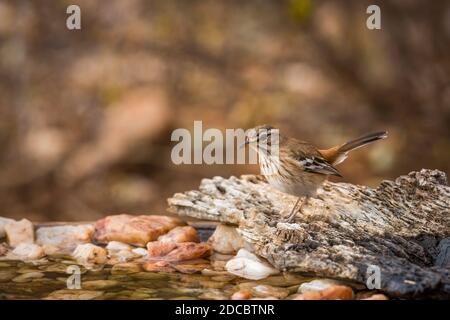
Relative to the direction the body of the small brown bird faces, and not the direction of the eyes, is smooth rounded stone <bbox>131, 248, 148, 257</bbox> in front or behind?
in front

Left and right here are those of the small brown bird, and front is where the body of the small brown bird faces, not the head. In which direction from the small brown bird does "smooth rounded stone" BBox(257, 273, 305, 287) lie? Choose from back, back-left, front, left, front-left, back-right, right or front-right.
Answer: left

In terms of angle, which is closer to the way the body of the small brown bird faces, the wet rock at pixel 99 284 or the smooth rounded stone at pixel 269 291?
the wet rock

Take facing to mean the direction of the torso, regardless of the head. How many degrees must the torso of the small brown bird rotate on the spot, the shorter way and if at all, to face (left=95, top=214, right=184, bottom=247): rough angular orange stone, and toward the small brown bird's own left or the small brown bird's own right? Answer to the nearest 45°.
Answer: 0° — it already faces it

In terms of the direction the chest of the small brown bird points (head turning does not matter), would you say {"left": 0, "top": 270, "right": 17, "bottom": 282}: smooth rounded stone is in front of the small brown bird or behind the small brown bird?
in front

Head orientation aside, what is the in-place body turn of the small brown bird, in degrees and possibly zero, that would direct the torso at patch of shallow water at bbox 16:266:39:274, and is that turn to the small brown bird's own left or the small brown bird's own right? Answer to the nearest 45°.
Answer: approximately 45° to the small brown bird's own left

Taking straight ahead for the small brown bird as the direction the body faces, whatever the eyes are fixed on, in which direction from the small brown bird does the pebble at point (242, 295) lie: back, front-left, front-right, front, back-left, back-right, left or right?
left

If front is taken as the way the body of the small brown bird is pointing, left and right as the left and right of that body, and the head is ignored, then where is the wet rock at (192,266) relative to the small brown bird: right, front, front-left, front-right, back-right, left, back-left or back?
front-left

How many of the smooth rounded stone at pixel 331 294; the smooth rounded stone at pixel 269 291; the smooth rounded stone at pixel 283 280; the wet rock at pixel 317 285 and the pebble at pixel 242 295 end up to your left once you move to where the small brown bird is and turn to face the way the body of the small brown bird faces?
5

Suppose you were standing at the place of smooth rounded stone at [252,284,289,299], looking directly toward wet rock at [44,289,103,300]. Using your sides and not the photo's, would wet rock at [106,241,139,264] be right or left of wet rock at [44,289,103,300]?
right

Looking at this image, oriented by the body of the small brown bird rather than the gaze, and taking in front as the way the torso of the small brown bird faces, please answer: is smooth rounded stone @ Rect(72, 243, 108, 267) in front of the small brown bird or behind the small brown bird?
in front

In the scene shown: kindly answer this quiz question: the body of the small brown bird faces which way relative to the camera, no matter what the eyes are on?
to the viewer's left

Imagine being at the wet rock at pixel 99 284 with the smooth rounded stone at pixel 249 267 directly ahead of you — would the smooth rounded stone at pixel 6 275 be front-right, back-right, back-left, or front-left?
back-left
